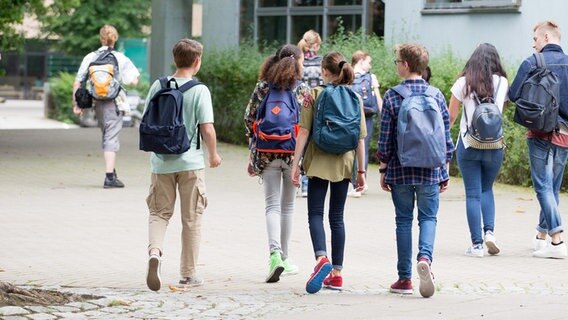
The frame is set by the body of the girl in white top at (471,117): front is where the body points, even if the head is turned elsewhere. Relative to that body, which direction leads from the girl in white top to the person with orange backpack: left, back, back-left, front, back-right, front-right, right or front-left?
front-left

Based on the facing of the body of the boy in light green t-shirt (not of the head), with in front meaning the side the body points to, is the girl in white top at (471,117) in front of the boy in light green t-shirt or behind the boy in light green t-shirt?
in front

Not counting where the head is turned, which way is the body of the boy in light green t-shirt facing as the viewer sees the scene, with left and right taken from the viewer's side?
facing away from the viewer and to the right of the viewer

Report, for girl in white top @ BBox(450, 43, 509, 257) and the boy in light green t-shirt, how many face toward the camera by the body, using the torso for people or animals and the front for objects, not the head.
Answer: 0

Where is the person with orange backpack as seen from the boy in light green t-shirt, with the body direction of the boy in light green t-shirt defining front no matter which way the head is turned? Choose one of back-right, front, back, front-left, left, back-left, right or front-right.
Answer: front-left

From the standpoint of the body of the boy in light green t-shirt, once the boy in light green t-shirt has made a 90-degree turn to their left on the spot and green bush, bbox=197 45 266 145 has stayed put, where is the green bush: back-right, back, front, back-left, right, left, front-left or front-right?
front-right

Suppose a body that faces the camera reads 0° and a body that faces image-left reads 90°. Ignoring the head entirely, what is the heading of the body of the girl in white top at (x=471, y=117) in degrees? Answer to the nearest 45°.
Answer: approximately 180°

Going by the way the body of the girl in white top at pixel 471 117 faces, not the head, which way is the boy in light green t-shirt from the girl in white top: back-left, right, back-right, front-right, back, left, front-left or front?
back-left

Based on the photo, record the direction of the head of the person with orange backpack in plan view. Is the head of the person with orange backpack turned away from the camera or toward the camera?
away from the camera

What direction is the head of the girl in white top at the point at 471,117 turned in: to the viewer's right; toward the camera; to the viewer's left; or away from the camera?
away from the camera
